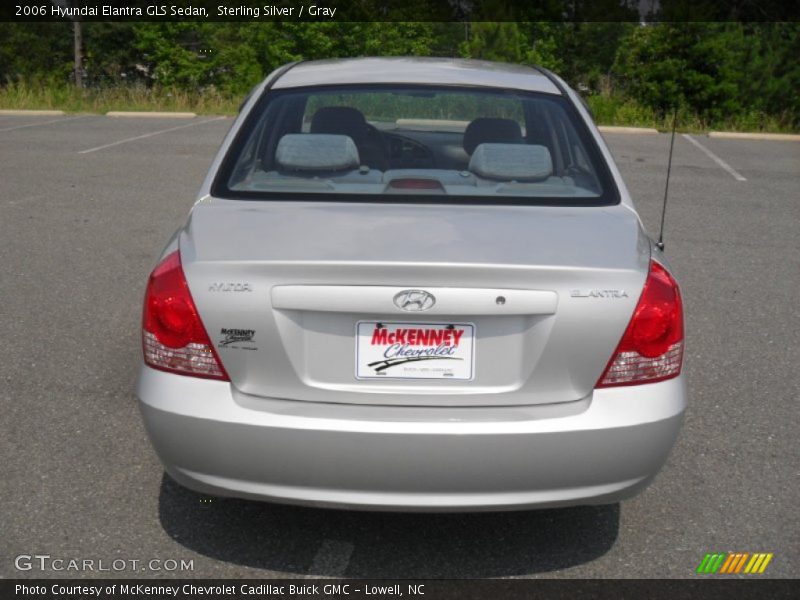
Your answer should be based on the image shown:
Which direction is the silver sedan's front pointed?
away from the camera
